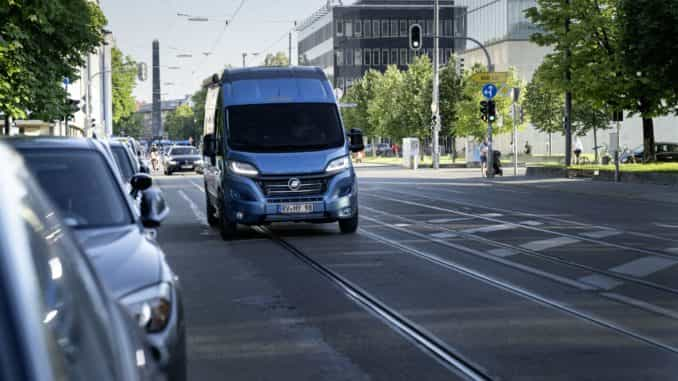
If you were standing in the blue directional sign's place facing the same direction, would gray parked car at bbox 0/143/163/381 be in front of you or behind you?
in front

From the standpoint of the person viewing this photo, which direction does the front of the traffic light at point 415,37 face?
facing the viewer

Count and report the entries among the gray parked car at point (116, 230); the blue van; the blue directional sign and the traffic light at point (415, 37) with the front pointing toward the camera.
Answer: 4

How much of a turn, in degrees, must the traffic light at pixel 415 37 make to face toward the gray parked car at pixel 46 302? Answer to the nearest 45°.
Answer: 0° — it already faces it

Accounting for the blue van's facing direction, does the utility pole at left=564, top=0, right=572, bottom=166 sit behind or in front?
behind

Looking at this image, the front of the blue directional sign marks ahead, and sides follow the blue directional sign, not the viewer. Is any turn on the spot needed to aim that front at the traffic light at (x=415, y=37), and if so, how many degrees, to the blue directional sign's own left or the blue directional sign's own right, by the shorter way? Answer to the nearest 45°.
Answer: approximately 45° to the blue directional sign's own right

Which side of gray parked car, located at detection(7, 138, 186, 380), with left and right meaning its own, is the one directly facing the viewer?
front

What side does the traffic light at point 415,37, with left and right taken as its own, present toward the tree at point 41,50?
front

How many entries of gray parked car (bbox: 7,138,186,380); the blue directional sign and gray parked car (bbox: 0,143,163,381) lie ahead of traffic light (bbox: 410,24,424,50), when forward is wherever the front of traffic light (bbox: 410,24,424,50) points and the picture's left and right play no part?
2

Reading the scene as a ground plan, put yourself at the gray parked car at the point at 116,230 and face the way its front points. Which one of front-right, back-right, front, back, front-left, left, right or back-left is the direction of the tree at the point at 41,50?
back

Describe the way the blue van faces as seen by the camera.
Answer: facing the viewer

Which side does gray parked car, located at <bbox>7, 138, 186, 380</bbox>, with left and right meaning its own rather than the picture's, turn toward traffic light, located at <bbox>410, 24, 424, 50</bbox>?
back

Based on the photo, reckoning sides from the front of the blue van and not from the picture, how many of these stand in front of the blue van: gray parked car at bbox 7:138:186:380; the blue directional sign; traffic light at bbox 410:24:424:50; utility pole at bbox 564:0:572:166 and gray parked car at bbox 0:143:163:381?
2

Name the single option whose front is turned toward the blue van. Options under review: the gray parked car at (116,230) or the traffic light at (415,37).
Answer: the traffic light

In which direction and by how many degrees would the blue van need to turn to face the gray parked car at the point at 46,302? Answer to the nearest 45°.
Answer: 0° — it already faces it

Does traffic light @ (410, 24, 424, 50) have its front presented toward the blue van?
yes
